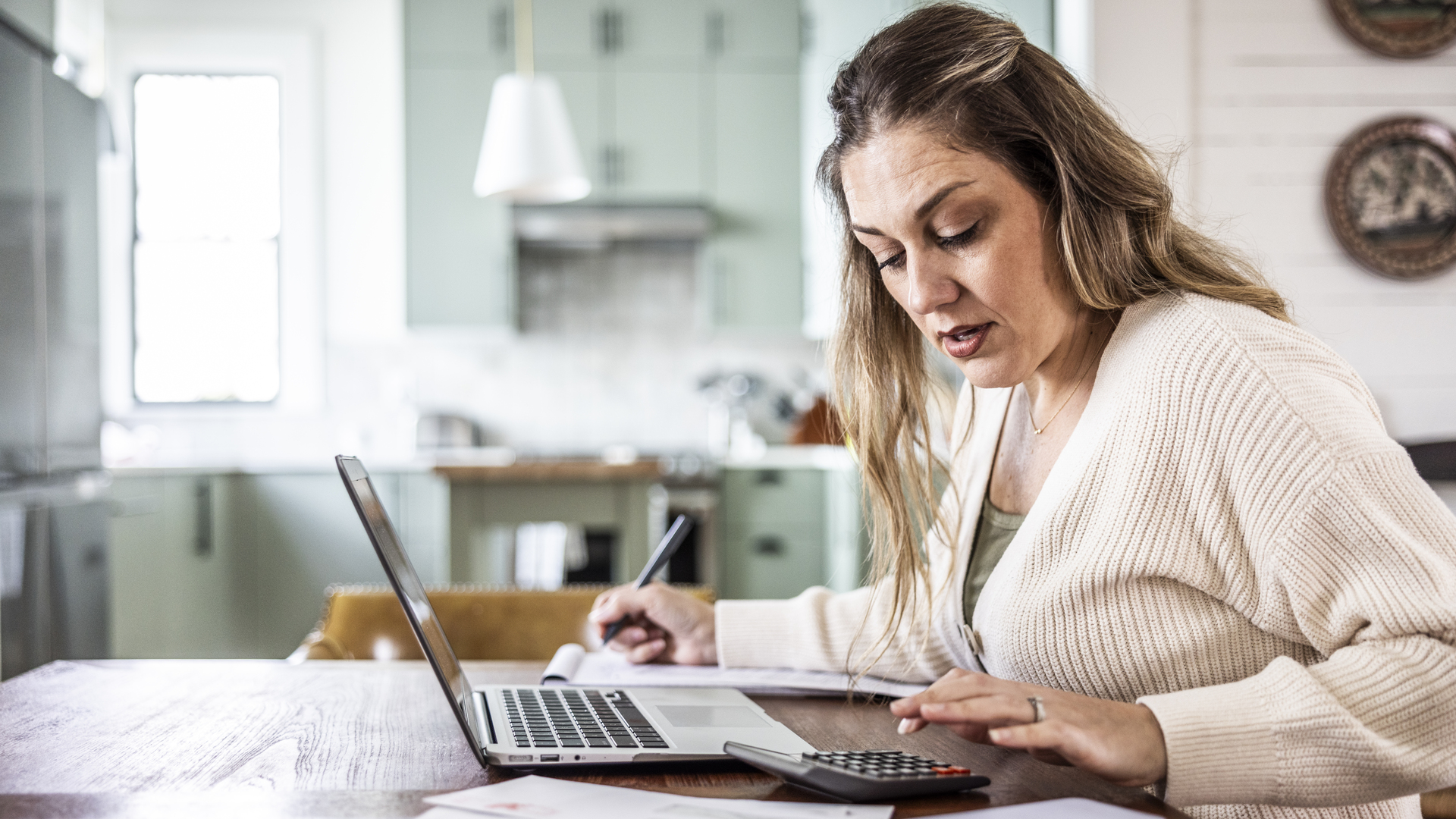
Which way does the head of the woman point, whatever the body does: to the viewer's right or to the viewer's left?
to the viewer's left

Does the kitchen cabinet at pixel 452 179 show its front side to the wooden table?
yes

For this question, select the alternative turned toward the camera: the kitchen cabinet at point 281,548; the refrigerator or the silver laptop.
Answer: the kitchen cabinet

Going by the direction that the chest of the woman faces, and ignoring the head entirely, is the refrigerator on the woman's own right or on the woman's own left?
on the woman's own right

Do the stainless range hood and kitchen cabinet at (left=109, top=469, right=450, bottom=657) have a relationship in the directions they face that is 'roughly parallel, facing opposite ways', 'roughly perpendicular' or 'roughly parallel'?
roughly parallel

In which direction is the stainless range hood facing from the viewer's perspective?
toward the camera

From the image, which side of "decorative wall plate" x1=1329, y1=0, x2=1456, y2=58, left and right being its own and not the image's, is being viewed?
front

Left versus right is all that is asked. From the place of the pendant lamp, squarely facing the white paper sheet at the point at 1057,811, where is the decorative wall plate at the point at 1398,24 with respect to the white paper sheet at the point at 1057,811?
left

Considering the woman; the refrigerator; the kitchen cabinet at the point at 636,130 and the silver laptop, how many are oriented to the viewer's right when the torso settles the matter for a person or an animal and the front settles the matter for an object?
2

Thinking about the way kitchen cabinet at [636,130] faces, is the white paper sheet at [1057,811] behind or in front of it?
in front

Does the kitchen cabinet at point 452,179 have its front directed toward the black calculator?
yes

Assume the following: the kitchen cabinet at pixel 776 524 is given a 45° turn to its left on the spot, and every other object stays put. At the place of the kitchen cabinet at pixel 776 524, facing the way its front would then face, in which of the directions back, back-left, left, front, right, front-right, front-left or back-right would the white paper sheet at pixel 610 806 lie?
front-right

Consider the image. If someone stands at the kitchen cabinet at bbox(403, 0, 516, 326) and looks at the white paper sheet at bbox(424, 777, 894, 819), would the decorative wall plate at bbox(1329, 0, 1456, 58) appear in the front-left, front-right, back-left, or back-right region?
front-left

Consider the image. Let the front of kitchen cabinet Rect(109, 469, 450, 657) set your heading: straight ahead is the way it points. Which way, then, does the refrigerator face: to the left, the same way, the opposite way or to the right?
to the left

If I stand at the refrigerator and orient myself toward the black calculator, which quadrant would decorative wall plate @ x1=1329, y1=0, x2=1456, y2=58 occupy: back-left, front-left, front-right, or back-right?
front-left

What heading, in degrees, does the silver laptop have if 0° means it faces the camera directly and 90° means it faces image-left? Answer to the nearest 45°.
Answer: approximately 270°

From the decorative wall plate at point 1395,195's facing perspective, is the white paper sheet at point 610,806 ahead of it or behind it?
ahead

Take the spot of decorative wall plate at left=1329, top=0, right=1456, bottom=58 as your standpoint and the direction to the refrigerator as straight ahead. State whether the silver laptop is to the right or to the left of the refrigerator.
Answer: left

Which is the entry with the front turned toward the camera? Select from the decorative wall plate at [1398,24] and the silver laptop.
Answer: the decorative wall plate
